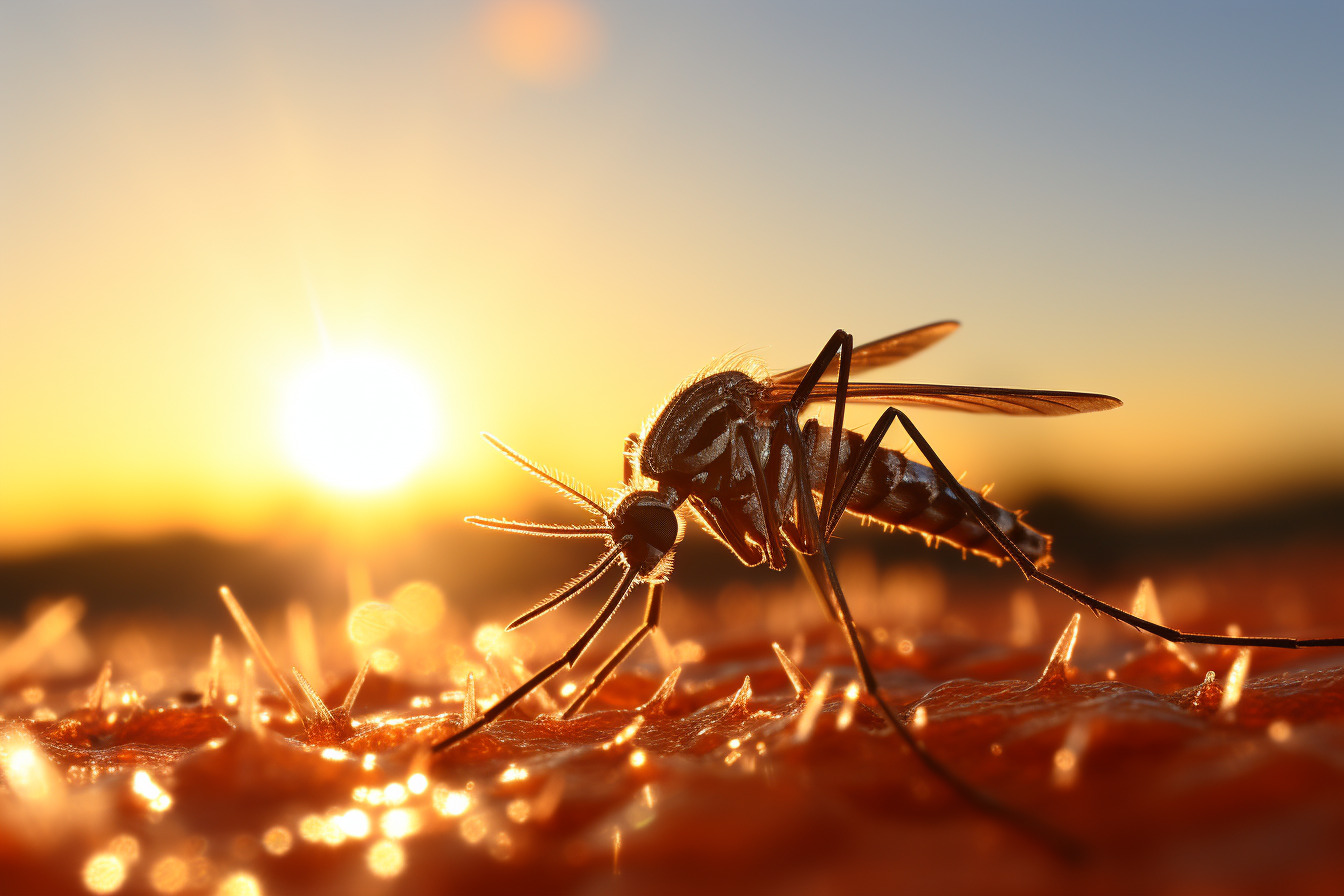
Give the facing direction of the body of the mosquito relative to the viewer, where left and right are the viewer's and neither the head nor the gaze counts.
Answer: facing to the left of the viewer
